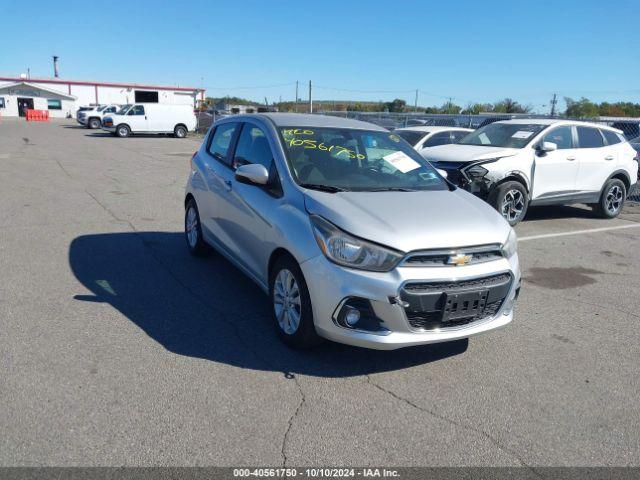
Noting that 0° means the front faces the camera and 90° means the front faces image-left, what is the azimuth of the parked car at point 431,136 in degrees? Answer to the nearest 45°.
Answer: approximately 45°

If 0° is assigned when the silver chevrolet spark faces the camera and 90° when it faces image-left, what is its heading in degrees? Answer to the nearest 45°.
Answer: approximately 315°

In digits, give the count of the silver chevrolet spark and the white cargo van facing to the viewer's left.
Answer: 1

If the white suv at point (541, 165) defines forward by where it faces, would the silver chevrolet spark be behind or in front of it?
in front

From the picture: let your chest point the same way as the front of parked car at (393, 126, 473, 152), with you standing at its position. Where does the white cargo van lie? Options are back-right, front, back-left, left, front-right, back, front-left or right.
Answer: right

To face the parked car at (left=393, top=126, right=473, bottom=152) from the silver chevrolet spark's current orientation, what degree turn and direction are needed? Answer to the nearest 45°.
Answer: approximately 135° to its left

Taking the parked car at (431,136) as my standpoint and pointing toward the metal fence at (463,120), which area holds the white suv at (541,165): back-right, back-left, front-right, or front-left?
back-right

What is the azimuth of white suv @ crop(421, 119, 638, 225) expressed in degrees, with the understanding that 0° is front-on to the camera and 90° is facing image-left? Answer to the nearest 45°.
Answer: approximately 45°

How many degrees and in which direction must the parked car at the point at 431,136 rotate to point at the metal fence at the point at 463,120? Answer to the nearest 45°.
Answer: approximately 135° to its right

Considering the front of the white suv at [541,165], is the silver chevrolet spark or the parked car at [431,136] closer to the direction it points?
the silver chevrolet spark

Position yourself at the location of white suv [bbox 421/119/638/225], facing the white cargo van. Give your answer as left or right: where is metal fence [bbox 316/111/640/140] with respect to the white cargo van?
right

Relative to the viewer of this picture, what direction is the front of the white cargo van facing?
facing to the left of the viewer

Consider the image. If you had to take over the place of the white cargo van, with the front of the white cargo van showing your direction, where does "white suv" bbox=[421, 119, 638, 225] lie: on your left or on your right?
on your left

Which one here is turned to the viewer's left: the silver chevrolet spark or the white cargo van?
the white cargo van
